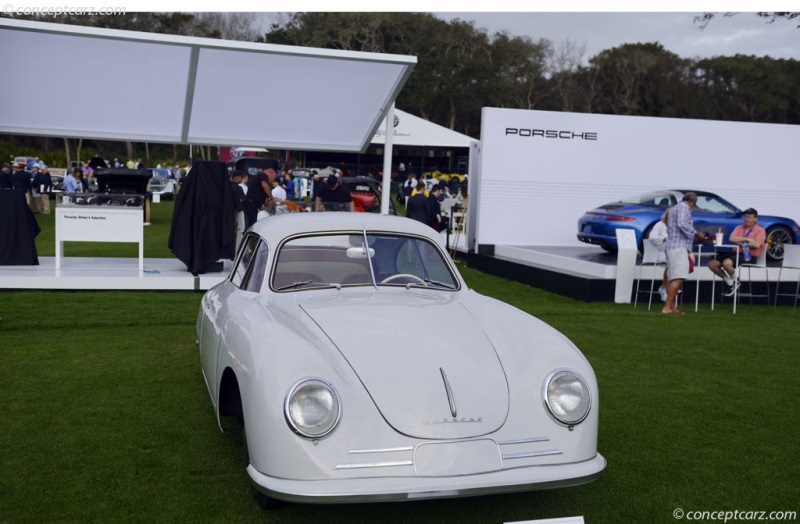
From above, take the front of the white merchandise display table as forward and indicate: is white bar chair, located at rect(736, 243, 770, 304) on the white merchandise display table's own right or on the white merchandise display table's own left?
on the white merchandise display table's own left

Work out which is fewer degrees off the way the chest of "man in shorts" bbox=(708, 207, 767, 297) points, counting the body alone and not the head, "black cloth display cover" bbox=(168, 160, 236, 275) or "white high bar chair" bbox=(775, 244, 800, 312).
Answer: the black cloth display cover

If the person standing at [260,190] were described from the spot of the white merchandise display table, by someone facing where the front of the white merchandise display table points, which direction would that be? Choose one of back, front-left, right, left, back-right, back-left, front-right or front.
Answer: back-left

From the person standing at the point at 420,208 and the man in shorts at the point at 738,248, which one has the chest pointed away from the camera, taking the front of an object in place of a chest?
the person standing

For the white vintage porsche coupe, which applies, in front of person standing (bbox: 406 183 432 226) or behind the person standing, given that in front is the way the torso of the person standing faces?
behind

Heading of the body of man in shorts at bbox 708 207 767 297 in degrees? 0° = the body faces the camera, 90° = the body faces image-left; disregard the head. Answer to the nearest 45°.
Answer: approximately 45°
